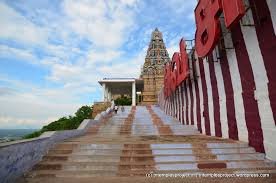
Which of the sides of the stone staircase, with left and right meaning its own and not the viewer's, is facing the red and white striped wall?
left

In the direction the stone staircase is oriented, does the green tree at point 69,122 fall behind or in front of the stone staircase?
behind

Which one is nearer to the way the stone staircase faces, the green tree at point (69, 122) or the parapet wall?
the parapet wall

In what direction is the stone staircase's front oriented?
toward the camera
